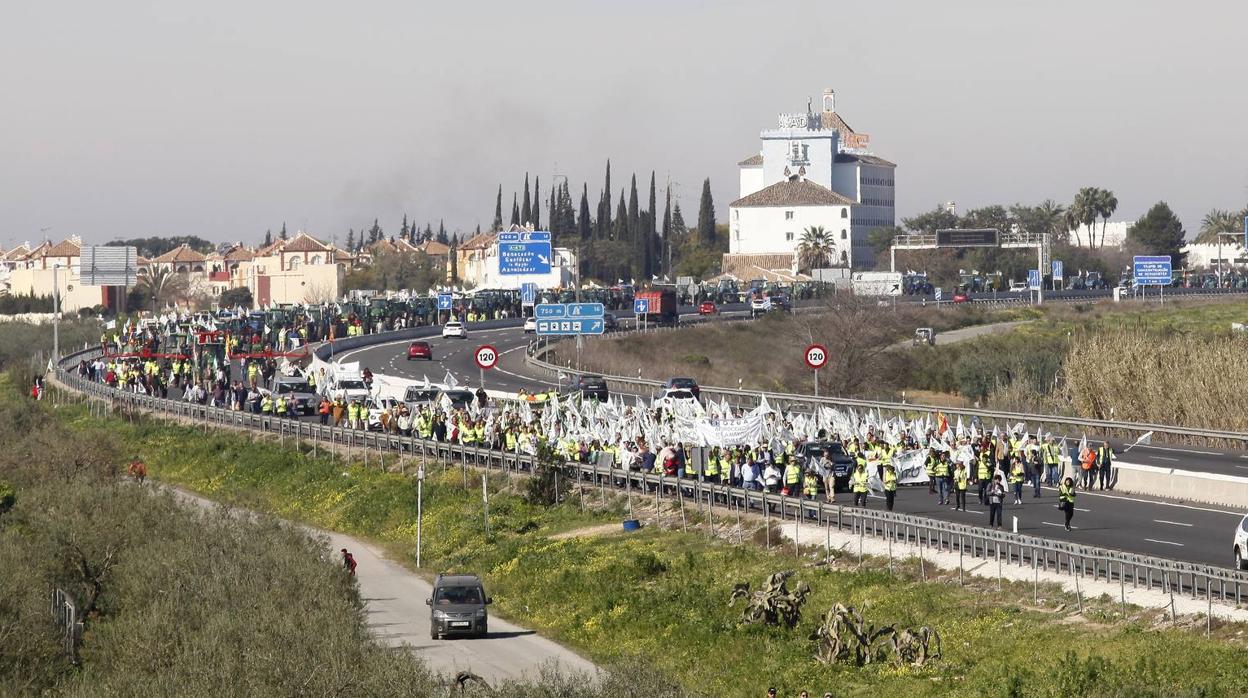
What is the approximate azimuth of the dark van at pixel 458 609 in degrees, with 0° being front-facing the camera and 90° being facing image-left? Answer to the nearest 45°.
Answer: approximately 0°
